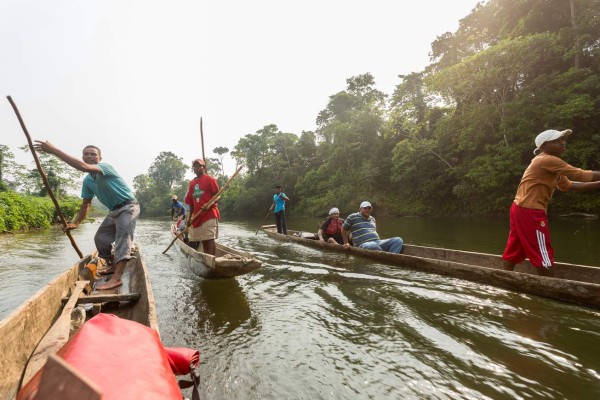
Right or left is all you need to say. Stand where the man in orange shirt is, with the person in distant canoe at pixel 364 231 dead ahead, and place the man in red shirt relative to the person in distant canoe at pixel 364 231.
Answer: left

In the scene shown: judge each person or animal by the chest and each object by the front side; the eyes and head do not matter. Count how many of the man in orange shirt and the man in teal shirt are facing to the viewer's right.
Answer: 1

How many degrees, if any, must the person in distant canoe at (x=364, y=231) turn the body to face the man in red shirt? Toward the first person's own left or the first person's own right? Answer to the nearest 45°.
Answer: approximately 90° to the first person's own right

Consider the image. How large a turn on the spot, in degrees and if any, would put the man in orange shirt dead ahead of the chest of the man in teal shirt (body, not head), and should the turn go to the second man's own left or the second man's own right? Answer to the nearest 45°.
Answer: approximately 90° to the second man's own left

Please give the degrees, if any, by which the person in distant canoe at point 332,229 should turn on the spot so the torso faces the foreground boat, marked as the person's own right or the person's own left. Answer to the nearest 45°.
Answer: approximately 45° to the person's own right

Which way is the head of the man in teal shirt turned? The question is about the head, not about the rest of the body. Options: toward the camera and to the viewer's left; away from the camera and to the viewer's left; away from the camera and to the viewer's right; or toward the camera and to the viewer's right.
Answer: toward the camera and to the viewer's left
